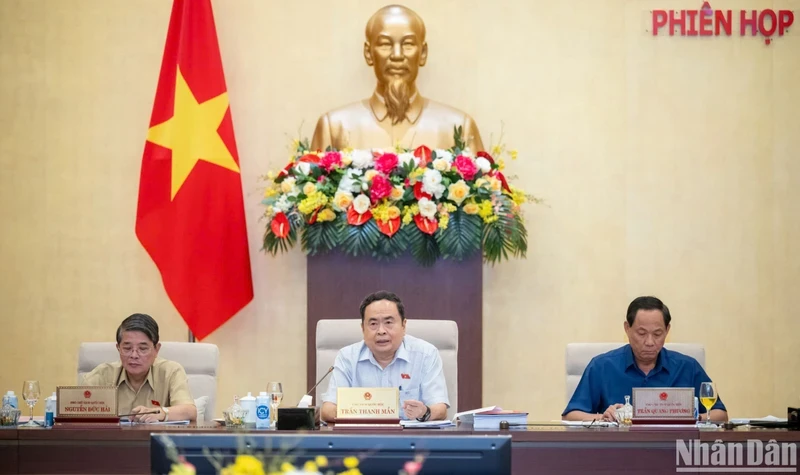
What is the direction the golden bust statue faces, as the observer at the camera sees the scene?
facing the viewer

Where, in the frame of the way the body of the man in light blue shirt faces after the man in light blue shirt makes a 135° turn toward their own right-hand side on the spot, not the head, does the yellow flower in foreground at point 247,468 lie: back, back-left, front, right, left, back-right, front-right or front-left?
back-left

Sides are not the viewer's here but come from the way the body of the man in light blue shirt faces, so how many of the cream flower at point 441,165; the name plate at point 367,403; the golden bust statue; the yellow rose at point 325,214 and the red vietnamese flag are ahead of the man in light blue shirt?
1

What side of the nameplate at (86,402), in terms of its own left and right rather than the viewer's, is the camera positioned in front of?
front

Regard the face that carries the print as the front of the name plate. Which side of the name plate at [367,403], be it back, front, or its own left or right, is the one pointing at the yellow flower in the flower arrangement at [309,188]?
back

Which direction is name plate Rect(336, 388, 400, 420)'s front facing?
toward the camera
